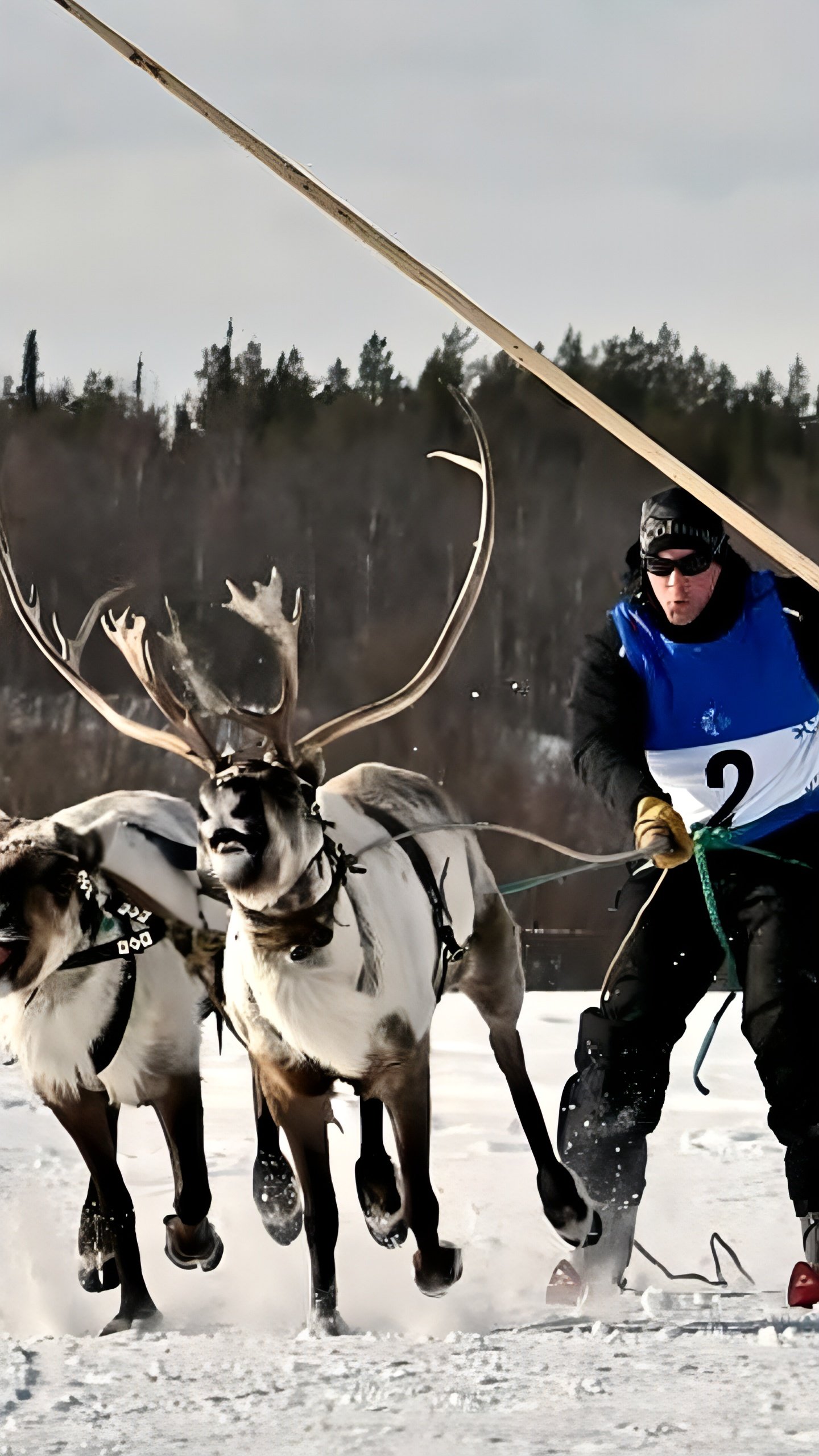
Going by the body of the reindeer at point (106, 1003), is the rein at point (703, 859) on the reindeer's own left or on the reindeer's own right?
on the reindeer's own left

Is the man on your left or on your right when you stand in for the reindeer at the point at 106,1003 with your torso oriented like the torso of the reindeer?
on your left

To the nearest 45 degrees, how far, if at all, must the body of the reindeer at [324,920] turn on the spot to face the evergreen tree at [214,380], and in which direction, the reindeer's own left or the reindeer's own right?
approximately 135° to the reindeer's own right

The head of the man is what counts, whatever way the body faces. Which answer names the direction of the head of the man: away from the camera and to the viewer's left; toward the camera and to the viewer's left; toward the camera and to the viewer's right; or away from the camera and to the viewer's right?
toward the camera and to the viewer's left

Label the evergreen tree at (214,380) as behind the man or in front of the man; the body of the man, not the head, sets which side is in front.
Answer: behind

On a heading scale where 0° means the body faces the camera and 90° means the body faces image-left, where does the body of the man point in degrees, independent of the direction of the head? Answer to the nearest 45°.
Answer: approximately 0°

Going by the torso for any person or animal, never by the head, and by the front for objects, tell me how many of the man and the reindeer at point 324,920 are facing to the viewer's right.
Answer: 0

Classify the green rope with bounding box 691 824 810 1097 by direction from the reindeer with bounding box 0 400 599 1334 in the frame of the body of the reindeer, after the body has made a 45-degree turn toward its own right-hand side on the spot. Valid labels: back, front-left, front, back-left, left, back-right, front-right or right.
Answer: back

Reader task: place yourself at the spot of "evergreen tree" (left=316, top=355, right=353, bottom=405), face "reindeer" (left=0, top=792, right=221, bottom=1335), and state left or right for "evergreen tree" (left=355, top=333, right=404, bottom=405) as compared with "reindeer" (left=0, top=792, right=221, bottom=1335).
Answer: left

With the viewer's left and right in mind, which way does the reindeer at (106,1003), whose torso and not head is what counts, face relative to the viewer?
facing the viewer and to the left of the viewer

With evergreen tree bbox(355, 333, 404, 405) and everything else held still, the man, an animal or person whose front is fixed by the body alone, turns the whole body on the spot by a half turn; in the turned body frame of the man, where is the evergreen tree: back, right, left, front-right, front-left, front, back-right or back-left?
front

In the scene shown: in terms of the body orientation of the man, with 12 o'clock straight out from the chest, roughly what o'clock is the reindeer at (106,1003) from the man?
The reindeer is roughly at 3 o'clock from the man.
